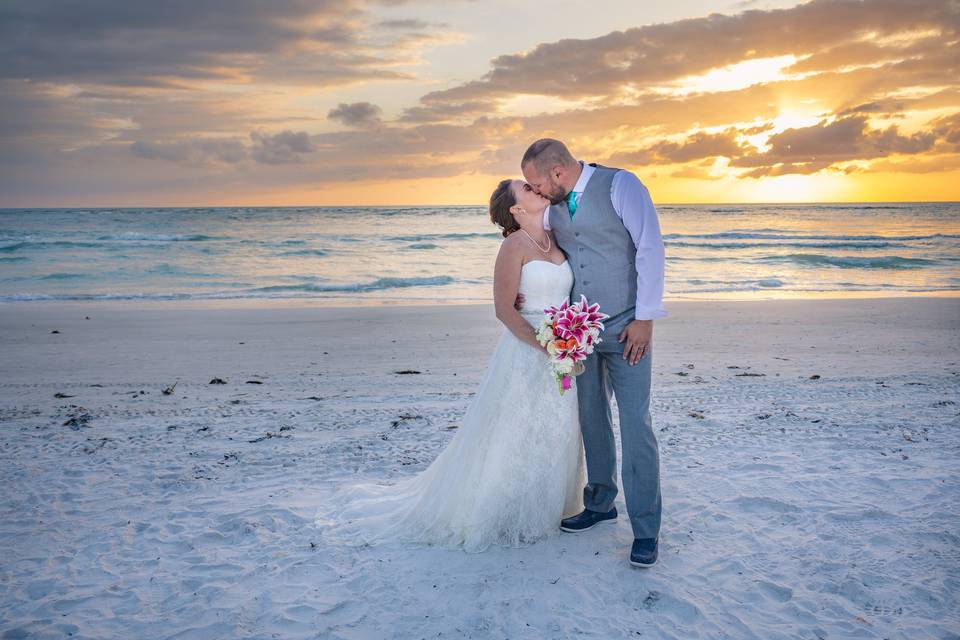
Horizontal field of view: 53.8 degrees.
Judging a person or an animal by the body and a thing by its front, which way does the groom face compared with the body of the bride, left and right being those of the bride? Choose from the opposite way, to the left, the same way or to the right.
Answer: to the right

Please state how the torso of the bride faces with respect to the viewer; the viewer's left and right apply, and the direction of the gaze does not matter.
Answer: facing the viewer and to the right of the viewer

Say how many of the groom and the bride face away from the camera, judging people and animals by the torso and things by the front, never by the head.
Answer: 0

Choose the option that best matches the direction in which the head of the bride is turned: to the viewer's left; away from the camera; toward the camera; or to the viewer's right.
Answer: to the viewer's right

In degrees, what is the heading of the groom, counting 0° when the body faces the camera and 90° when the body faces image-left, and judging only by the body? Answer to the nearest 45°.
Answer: approximately 45°

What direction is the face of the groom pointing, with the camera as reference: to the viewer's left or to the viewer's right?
to the viewer's left
